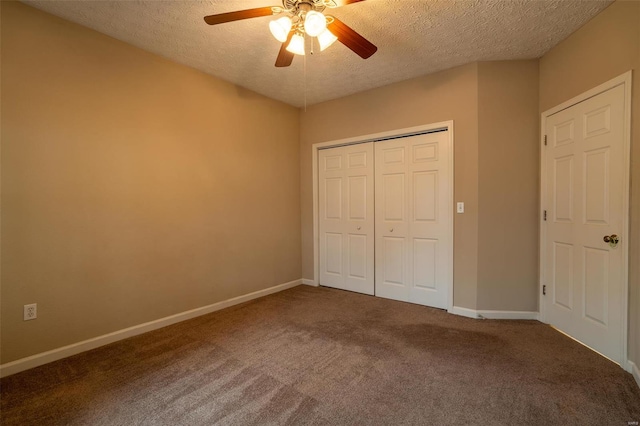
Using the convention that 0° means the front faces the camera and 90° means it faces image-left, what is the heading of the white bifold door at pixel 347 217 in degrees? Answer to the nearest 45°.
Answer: approximately 45°

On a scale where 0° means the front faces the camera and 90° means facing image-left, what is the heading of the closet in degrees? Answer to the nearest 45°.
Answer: approximately 45°

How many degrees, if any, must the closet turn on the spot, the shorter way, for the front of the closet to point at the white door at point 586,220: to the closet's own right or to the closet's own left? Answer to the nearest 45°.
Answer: approximately 90° to the closet's own left

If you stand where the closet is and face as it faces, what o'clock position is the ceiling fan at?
The ceiling fan is roughly at 11 o'clock from the closet.

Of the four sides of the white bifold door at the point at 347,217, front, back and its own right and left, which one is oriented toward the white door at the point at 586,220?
left
